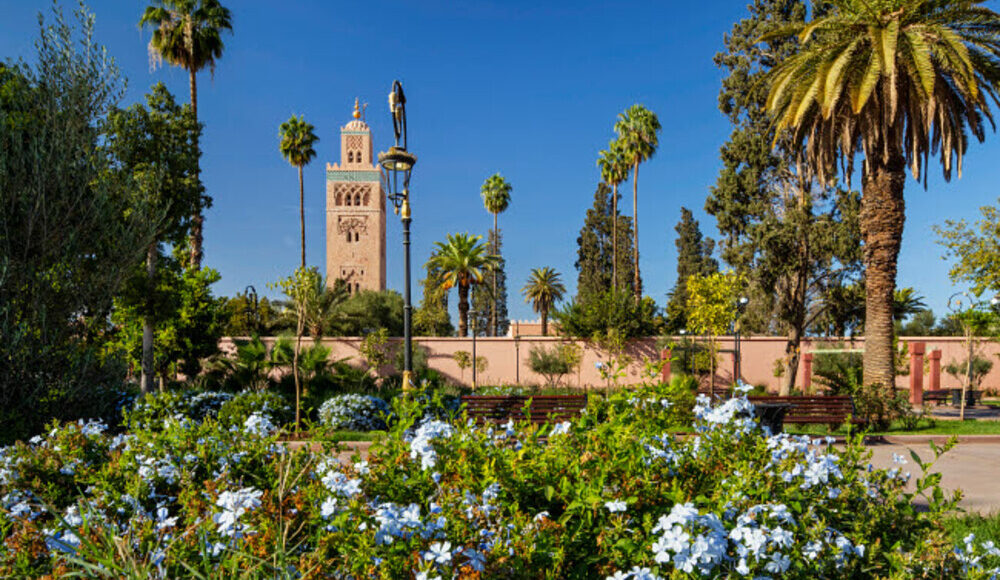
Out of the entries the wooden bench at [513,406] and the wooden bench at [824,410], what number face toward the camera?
2

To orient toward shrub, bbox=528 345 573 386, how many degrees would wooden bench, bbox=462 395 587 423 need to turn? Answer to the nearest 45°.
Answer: approximately 180°

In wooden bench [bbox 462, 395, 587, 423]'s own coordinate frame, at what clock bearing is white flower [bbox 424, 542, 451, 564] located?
The white flower is roughly at 12 o'clock from the wooden bench.

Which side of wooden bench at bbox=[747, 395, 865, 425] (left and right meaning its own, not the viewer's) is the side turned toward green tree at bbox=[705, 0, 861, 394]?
back

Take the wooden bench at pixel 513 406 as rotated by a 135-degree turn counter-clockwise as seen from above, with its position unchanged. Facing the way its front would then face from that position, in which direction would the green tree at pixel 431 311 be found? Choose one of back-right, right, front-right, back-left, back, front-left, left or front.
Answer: front-left

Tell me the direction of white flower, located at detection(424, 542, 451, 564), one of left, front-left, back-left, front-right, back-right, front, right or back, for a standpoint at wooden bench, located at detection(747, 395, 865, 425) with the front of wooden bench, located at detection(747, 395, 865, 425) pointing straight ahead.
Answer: front

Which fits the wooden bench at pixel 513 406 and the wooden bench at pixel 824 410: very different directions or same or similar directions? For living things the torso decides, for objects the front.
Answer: same or similar directions

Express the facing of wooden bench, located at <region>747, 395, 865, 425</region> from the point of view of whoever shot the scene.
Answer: facing the viewer

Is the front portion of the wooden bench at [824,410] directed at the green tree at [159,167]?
no

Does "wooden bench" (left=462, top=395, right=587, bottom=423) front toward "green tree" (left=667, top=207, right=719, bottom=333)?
no

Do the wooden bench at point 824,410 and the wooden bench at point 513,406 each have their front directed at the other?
no

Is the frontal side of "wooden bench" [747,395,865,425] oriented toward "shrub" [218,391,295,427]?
no

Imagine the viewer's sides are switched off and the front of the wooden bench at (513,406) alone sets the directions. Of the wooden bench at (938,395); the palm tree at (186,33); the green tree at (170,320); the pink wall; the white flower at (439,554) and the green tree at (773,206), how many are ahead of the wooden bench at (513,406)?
1

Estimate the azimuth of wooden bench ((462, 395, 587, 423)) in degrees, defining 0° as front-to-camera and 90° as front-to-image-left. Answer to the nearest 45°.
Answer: approximately 0°
